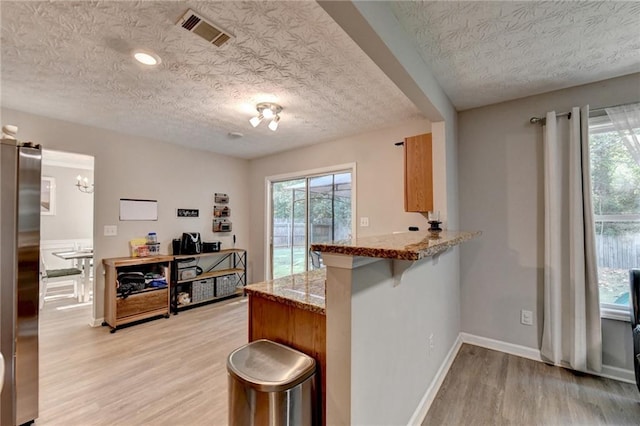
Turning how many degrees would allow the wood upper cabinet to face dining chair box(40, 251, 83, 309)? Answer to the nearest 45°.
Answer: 0° — it already faces it

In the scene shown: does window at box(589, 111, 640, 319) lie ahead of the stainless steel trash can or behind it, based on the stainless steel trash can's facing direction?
behind

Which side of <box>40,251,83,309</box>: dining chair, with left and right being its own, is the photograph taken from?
right

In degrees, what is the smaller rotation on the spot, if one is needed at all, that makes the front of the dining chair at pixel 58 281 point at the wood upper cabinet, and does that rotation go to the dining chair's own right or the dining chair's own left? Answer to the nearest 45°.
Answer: approximately 45° to the dining chair's own right

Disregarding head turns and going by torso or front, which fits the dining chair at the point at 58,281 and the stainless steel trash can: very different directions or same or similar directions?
very different directions

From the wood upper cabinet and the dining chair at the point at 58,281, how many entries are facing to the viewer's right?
1

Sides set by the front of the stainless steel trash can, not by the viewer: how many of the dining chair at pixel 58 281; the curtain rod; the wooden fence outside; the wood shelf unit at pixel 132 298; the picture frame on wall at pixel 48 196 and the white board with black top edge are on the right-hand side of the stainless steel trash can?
4

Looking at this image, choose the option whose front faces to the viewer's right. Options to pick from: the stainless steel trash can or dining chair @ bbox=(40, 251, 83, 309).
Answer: the dining chair

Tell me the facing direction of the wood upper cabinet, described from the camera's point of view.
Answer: facing to the left of the viewer

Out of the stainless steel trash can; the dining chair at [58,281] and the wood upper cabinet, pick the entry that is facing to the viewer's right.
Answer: the dining chair

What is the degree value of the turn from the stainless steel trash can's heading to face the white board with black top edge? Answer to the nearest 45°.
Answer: approximately 90° to its right

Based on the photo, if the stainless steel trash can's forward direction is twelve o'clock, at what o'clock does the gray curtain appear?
The gray curtain is roughly at 7 o'clock from the stainless steel trash can.

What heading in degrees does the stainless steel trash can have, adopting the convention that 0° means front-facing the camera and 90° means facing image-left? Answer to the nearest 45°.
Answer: approximately 45°

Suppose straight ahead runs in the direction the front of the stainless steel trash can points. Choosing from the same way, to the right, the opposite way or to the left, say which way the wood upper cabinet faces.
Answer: to the right

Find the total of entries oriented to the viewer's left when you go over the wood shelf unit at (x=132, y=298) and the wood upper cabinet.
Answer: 1

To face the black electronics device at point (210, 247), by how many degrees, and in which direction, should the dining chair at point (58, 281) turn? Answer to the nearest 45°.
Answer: approximately 45° to its right
